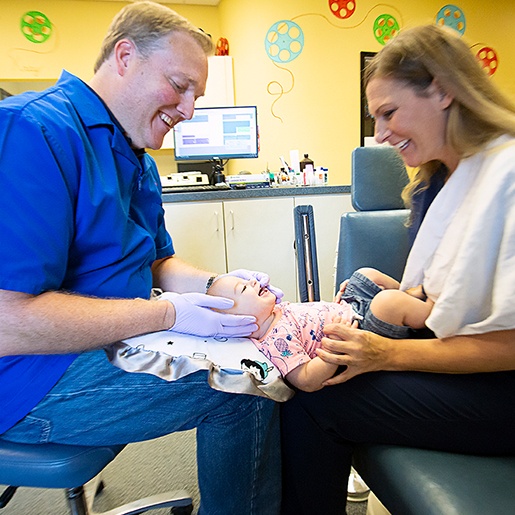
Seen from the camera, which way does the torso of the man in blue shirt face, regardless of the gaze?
to the viewer's right

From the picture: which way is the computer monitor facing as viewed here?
toward the camera

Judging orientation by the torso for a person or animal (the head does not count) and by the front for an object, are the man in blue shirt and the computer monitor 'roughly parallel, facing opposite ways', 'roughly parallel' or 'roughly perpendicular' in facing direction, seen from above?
roughly perpendicular

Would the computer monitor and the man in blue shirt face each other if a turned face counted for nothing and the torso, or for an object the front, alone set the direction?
no

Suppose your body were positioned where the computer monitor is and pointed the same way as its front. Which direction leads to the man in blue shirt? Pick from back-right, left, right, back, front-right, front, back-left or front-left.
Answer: front

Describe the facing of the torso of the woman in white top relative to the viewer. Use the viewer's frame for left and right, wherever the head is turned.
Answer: facing to the left of the viewer

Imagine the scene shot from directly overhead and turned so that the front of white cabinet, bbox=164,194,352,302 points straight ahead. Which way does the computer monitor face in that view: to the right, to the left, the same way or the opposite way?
the same way

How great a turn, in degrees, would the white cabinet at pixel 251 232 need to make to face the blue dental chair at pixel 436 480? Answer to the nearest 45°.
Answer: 0° — it already faces it

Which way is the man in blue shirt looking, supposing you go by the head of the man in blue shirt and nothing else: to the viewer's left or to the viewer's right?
to the viewer's right

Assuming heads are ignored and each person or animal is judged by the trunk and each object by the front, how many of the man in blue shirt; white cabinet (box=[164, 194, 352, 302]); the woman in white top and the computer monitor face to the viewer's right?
1

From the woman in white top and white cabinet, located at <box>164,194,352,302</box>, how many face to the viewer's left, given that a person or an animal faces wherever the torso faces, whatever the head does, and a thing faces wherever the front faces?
1

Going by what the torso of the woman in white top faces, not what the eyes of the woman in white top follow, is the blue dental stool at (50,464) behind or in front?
in front

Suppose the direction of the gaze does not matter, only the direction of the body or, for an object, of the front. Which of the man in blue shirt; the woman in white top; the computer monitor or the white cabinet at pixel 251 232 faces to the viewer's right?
the man in blue shirt

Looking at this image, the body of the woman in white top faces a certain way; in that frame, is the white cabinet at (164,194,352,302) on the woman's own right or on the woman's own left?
on the woman's own right

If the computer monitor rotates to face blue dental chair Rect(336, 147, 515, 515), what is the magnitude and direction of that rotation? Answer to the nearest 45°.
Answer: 0° — it already faces it

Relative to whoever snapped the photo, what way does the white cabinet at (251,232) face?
facing the viewer
